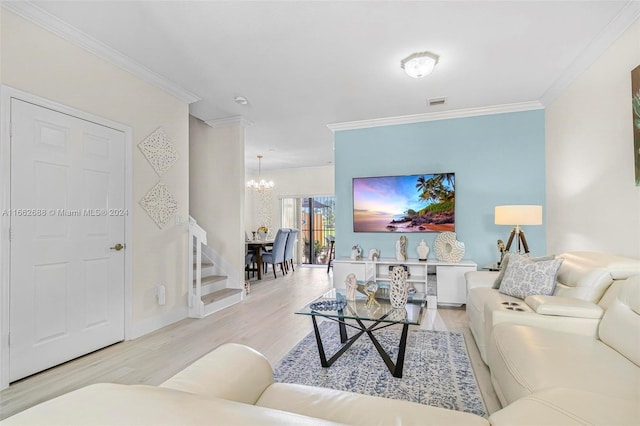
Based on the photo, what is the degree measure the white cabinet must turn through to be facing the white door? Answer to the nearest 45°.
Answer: approximately 45° to its right

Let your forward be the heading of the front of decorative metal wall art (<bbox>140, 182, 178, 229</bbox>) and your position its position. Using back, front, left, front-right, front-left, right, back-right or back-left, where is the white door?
right

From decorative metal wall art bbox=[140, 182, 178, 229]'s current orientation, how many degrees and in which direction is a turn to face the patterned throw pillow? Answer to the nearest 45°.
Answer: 0° — it already faces it

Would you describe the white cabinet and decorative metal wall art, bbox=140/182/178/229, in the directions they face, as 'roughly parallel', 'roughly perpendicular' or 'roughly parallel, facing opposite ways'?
roughly perpendicular

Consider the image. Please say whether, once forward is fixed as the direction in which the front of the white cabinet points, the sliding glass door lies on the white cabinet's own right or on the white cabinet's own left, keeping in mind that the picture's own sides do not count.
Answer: on the white cabinet's own right

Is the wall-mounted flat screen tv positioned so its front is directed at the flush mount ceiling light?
yes

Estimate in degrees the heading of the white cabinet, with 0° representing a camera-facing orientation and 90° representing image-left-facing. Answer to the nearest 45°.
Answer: approximately 0°

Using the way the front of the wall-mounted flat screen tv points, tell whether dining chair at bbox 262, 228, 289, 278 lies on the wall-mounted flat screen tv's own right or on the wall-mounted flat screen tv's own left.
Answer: on the wall-mounted flat screen tv's own right

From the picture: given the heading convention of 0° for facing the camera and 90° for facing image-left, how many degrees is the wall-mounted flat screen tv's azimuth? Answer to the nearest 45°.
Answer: approximately 0°

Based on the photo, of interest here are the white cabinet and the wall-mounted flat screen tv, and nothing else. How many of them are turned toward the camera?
2

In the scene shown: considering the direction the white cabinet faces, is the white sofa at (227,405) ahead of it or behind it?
ahead

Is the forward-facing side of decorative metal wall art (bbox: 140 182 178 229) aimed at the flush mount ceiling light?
yes

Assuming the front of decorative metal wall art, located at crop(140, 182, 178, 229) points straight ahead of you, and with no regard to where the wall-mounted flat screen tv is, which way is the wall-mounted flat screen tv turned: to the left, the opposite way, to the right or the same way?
to the right

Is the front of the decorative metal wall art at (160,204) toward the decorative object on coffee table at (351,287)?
yes

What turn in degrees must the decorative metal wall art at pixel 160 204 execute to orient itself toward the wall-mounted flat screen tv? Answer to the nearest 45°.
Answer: approximately 45° to its left
